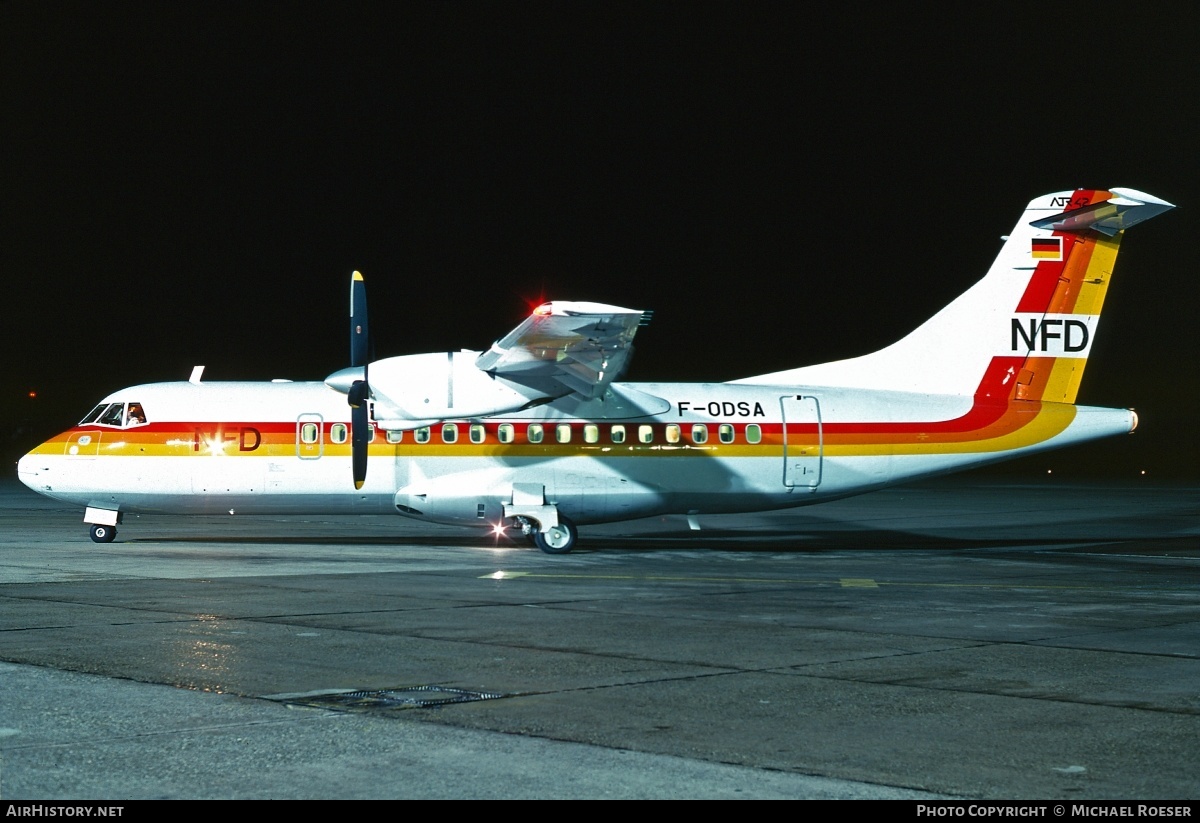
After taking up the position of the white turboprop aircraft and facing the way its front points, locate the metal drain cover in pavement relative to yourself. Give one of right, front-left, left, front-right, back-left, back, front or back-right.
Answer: left

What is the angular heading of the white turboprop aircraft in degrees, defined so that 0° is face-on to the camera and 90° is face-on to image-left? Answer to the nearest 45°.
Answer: approximately 90°
